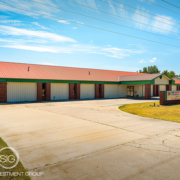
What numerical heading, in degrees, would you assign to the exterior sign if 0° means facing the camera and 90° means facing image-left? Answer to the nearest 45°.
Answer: approximately 0°

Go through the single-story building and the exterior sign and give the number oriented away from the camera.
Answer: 0

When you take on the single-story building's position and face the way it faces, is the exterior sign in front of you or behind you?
in front
